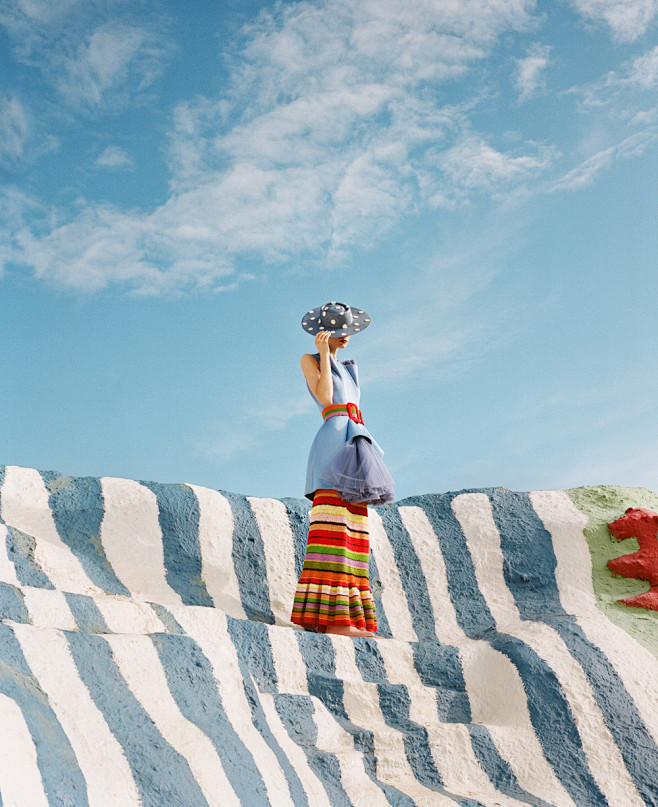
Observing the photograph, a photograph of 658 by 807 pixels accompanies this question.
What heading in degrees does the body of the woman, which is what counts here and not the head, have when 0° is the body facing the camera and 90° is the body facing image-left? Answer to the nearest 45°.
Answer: approximately 315°
